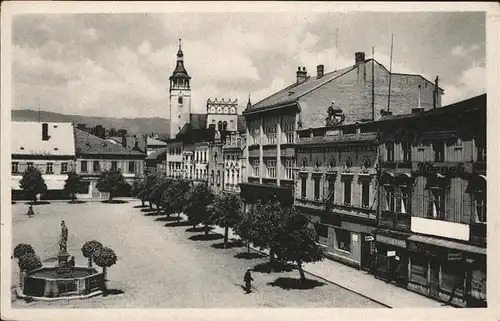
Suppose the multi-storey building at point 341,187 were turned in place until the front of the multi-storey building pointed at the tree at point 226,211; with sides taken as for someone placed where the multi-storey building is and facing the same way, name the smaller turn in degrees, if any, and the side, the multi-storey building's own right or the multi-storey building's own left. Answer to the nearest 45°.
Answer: approximately 45° to the multi-storey building's own right

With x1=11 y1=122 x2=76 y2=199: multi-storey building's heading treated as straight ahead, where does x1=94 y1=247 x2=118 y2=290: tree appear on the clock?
The tree is roughly at 11 o'clock from the multi-storey building.

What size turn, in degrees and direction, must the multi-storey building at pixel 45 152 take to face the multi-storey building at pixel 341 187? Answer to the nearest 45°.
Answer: approximately 90° to its left

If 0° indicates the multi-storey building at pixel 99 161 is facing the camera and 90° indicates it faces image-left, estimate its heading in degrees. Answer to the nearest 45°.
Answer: approximately 0°

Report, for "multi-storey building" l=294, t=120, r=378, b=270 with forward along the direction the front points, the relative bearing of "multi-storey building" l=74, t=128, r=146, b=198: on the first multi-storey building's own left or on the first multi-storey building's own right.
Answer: on the first multi-storey building's own right

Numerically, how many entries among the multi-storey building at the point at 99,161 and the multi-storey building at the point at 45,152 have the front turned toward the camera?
2

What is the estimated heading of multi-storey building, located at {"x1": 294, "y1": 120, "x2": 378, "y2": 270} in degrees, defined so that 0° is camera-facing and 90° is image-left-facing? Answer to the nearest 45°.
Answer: approximately 45°

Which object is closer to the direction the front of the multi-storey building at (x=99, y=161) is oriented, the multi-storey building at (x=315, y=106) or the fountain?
the fountain
